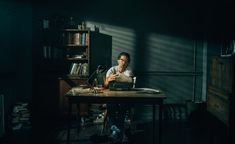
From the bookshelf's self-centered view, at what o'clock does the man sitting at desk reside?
The man sitting at desk is roughly at 11 o'clock from the bookshelf.

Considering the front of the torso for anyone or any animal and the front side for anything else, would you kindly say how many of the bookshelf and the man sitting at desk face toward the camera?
2

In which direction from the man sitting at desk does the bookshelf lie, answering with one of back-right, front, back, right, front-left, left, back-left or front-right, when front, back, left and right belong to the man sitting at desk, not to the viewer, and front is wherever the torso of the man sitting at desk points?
back-right

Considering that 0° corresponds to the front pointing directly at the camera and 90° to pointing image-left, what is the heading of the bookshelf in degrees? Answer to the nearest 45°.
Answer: approximately 0°

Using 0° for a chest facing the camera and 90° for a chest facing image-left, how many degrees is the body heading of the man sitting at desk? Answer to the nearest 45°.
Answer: approximately 0°
